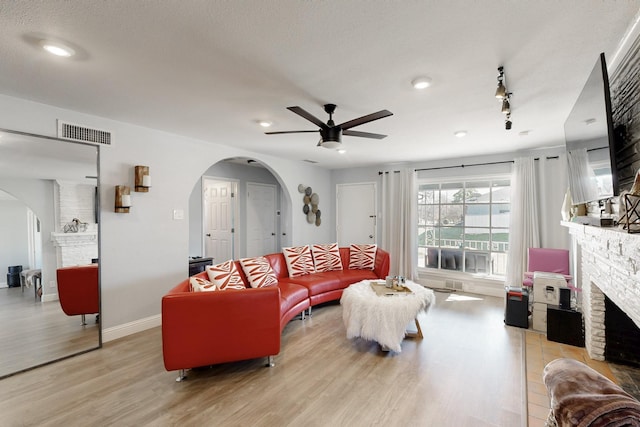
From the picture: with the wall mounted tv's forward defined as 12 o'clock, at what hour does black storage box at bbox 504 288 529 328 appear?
The black storage box is roughly at 2 o'clock from the wall mounted tv.

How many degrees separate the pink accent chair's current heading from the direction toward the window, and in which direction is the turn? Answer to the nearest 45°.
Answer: approximately 135° to its right

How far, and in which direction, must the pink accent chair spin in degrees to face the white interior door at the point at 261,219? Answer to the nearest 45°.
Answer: approximately 90° to its right

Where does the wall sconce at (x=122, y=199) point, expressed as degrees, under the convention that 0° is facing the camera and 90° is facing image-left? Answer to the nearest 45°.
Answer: approximately 315°

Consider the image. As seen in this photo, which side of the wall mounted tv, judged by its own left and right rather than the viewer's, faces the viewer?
left

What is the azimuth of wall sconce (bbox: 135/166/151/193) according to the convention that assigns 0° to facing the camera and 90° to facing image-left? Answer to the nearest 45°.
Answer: approximately 315°

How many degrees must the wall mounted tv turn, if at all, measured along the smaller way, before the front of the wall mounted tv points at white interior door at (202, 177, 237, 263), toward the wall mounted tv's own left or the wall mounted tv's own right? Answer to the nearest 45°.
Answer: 0° — it already faces it

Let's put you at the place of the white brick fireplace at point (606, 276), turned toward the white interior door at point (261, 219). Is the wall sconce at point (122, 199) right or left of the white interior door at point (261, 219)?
left
